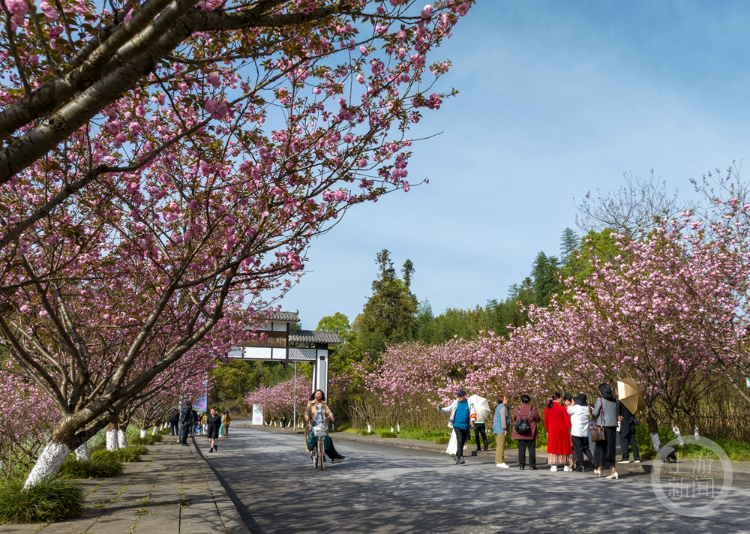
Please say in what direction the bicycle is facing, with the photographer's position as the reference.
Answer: facing the viewer

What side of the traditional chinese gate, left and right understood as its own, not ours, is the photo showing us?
front

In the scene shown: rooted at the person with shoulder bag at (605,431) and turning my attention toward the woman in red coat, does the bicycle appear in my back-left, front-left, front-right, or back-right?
front-left

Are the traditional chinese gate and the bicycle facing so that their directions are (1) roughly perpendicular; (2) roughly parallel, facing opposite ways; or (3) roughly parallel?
roughly parallel

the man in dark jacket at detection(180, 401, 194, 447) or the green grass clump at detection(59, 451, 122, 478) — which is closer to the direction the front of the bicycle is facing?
the green grass clump

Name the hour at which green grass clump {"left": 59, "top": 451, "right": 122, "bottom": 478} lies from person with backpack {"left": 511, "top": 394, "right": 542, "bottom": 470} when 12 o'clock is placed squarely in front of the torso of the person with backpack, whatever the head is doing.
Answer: The green grass clump is roughly at 8 o'clock from the person with backpack.

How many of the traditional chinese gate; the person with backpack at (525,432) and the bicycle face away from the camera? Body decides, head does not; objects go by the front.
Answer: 1

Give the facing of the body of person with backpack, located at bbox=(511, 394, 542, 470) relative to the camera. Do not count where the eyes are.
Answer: away from the camera

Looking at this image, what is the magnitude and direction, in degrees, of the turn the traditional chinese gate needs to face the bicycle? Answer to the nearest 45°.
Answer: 0° — it already faces it

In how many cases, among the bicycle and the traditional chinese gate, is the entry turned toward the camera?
2

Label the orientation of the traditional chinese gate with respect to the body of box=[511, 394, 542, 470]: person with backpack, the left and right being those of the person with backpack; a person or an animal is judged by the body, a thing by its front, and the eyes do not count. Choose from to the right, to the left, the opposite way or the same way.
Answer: the opposite way

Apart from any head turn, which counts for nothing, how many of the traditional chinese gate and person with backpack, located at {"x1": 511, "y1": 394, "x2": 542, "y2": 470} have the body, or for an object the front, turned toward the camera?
1

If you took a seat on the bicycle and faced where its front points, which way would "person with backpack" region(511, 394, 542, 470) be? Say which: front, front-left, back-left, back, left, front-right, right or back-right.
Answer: left

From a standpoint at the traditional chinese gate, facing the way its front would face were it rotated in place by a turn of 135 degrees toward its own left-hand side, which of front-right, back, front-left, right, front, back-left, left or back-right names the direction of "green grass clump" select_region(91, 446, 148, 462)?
back-right
